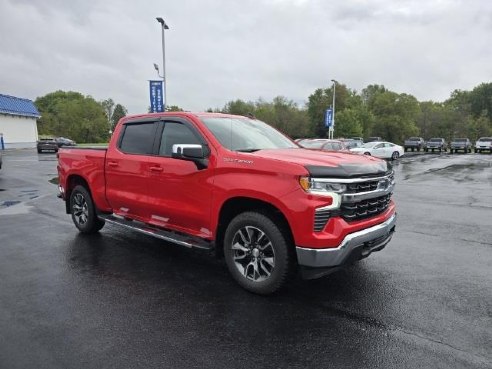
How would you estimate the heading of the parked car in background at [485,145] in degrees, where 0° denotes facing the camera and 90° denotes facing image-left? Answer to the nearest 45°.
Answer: approximately 0°

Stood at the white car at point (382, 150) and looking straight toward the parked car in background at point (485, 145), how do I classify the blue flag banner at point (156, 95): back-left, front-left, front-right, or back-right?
back-left

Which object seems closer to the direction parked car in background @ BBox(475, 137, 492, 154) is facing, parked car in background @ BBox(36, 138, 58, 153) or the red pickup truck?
the red pickup truck

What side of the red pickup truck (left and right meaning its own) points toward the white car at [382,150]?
left

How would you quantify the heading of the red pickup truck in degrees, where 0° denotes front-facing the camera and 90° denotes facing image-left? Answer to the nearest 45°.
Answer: approximately 315°

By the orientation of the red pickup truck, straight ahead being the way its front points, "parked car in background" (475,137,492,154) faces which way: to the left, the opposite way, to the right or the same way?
to the right

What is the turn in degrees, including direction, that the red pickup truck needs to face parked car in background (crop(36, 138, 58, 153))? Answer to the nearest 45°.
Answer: approximately 180°

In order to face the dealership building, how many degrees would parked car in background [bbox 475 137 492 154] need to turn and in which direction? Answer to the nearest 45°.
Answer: approximately 45° to its right

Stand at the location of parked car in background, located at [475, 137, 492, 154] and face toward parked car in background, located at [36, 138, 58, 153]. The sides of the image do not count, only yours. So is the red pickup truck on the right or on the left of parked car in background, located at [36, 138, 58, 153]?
left

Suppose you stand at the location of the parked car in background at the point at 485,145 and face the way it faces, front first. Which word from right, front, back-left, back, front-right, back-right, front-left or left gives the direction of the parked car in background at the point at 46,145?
front-right
